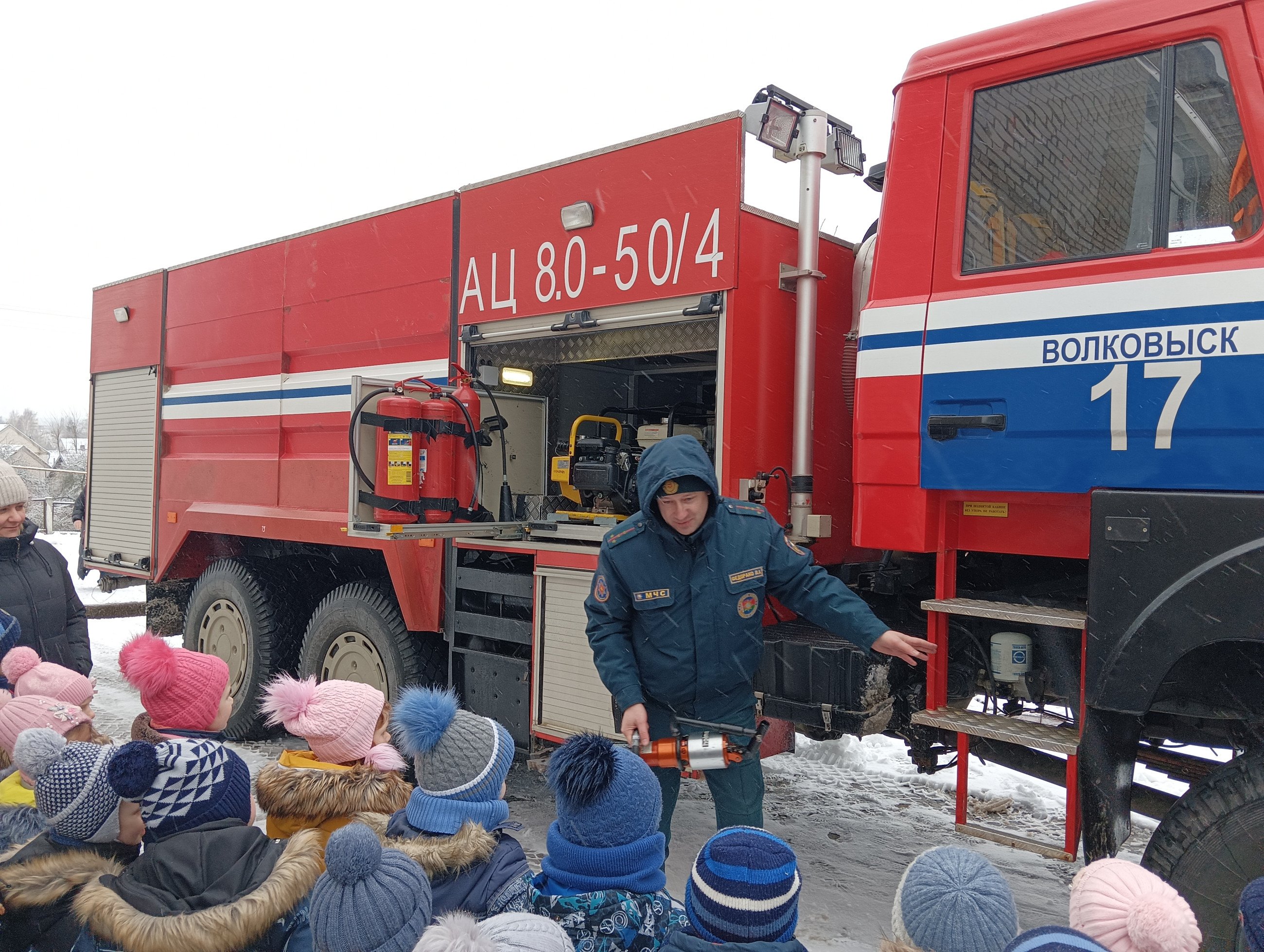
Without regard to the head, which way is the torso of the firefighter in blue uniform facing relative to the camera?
toward the camera

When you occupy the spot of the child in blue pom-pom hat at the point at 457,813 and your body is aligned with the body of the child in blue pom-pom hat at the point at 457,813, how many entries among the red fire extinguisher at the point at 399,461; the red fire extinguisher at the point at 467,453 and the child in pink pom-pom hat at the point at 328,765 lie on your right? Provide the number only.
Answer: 0

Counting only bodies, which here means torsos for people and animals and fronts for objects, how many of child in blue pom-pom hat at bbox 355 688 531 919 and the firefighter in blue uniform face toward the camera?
1

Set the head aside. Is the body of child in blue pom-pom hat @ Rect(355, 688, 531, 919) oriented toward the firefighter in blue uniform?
yes

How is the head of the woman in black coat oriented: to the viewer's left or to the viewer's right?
to the viewer's right

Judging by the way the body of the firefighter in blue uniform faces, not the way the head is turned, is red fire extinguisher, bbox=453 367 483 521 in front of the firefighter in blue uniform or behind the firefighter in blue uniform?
behind

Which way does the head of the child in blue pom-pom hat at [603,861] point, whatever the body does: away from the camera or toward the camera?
away from the camera

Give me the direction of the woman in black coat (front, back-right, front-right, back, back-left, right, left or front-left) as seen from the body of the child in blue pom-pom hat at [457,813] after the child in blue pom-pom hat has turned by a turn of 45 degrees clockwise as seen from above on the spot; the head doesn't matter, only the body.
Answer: back-left

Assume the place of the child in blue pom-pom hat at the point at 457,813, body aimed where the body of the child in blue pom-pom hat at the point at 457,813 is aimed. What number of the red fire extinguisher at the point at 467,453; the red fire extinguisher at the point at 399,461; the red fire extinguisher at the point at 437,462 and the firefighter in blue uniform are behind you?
0

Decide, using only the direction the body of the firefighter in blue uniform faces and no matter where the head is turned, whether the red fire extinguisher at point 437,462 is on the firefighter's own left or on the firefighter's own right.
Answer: on the firefighter's own right

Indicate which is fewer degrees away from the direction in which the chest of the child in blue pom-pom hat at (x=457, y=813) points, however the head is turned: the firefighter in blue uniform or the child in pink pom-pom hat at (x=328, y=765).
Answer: the firefighter in blue uniform

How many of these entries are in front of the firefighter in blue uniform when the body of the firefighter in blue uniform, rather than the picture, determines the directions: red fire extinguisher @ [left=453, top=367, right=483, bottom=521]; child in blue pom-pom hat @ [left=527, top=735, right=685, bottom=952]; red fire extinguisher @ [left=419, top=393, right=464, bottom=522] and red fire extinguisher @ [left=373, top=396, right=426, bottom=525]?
1

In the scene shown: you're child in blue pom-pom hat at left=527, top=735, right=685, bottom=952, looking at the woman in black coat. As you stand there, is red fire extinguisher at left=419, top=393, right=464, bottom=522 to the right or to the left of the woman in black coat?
right

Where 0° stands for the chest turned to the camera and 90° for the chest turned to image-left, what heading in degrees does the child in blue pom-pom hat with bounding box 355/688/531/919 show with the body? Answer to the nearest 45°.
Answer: approximately 225°

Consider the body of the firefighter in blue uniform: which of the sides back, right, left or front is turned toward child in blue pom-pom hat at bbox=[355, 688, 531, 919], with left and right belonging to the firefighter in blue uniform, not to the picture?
front

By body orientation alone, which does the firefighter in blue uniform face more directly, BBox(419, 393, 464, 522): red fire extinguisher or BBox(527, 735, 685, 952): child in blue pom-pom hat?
the child in blue pom-pom hat

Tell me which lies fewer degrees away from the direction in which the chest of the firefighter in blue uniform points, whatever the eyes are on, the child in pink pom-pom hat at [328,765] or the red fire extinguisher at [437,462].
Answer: the child in pink pom-pom hat

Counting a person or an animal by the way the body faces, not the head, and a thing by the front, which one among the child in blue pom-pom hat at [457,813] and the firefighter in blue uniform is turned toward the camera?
the firefighter in blue uniform

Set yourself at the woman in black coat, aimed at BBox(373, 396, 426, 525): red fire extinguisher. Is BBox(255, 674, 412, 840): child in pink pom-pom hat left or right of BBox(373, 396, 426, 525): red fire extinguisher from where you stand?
right
